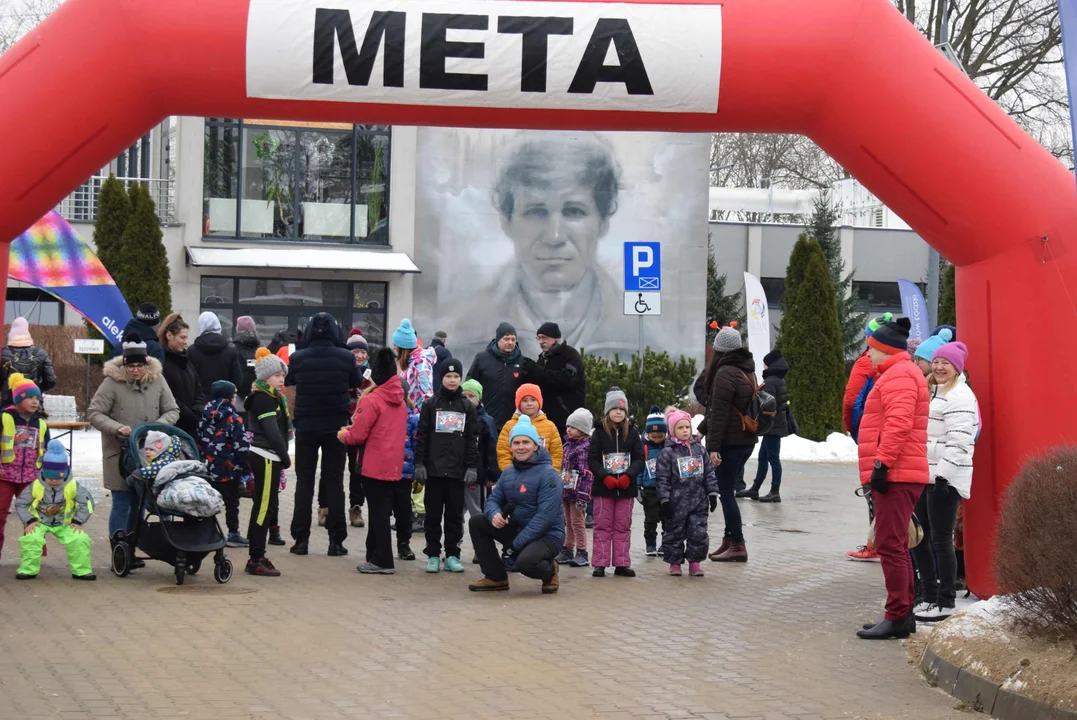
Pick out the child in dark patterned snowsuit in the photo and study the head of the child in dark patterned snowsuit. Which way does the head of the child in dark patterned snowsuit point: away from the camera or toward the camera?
toward the camera

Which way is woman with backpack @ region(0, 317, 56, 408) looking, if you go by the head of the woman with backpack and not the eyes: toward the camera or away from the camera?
away from the camera

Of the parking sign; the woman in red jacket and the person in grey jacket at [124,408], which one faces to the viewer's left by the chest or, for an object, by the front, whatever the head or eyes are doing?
the woman in red jacket

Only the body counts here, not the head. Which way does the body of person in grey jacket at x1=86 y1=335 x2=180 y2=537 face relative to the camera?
toward the camera

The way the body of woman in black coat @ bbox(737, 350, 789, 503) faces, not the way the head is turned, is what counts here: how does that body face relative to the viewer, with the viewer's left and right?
facing to the left of the viewer

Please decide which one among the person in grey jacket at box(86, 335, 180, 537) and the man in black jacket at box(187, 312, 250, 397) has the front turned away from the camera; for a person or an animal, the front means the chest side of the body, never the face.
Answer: the man in black jacket

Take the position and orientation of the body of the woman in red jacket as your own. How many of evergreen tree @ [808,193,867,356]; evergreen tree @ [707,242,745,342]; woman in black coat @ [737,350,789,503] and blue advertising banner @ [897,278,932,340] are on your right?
4

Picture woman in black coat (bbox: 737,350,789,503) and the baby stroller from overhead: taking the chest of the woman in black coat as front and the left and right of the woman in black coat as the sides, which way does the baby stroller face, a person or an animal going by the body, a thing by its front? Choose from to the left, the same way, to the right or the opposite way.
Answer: the opposite way

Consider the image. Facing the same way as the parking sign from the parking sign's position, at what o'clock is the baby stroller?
The baby stroller is roughly at 1 o'clock from the parking sign.

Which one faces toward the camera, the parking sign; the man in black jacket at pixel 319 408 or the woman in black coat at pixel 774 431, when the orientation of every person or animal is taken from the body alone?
the parking sign

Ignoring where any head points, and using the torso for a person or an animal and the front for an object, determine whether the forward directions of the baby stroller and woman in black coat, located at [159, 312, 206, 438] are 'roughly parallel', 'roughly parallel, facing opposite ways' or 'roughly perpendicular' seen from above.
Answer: roughly parallel

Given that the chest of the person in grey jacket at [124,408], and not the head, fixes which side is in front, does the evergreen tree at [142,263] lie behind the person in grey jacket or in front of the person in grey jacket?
behind

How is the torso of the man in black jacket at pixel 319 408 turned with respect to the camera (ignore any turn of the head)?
away from the camera

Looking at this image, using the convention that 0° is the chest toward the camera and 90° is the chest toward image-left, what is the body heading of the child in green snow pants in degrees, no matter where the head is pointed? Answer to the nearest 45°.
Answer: approximately 0°

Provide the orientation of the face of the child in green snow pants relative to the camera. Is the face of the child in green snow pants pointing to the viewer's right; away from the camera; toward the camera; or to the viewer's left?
toward the camera

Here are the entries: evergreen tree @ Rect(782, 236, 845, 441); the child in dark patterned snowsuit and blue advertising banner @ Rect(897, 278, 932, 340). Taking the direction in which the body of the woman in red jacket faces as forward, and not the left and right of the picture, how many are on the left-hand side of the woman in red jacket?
0
